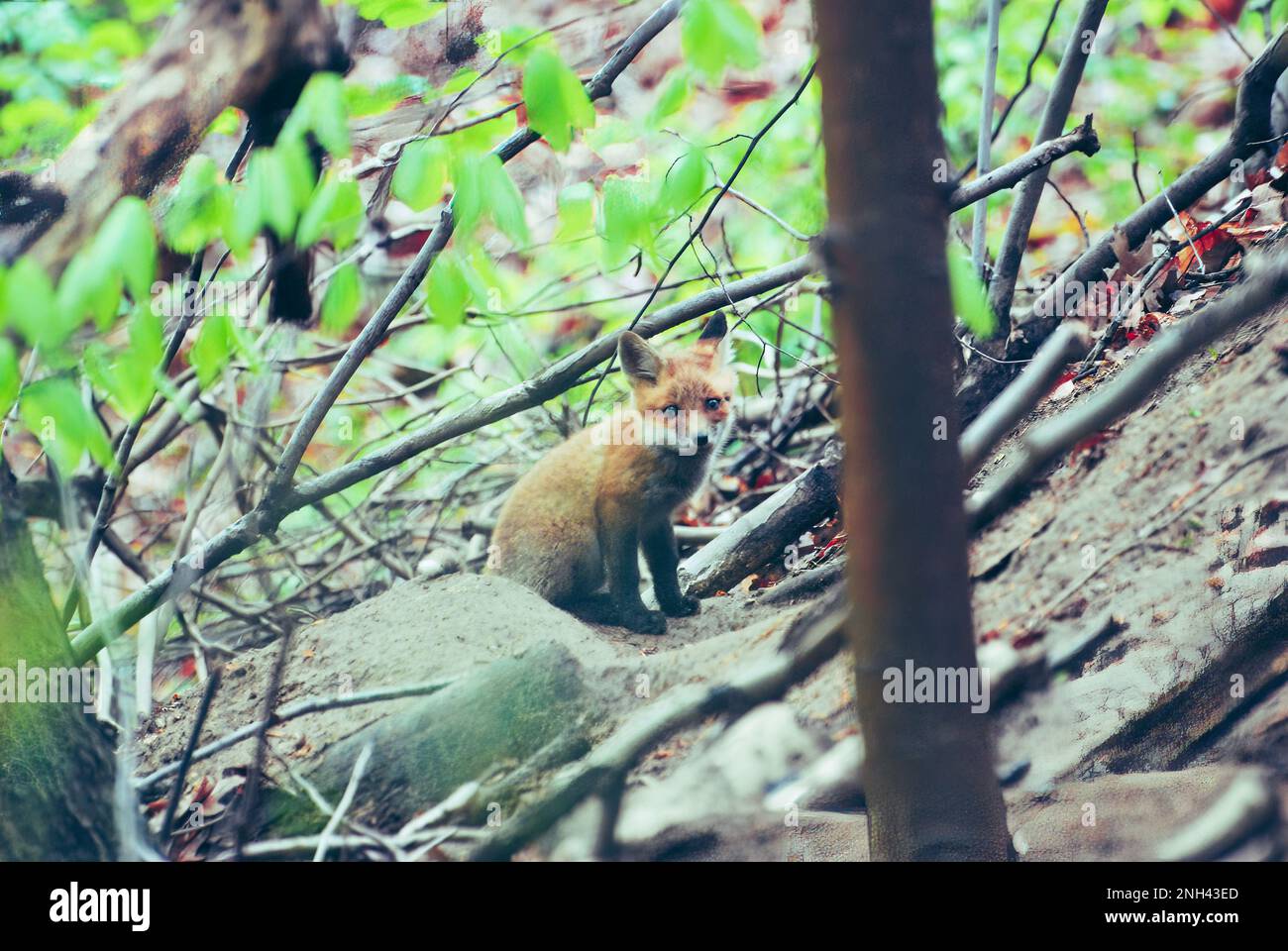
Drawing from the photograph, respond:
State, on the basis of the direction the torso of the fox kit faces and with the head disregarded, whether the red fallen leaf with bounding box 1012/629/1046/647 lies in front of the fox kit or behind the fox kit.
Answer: in front

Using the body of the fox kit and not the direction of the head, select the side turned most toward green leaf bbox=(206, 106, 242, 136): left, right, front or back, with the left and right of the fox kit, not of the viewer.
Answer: back

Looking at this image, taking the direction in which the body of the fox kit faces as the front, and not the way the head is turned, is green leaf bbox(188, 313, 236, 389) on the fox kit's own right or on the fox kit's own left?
on the fox kit's own right

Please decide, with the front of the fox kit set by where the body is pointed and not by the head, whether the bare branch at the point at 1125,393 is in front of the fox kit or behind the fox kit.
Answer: in front

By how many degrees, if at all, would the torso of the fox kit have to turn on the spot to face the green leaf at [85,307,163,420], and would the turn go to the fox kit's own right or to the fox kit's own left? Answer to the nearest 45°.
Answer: approximately 90° to the fox kit's own right

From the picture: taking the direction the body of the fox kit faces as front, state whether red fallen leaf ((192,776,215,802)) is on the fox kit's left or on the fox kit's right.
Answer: on the fox kit's right

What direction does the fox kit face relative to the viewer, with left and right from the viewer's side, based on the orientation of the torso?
facing the viewer and to the right of the viewer

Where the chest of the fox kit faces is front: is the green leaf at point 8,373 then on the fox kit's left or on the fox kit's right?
on the fox kit's right
